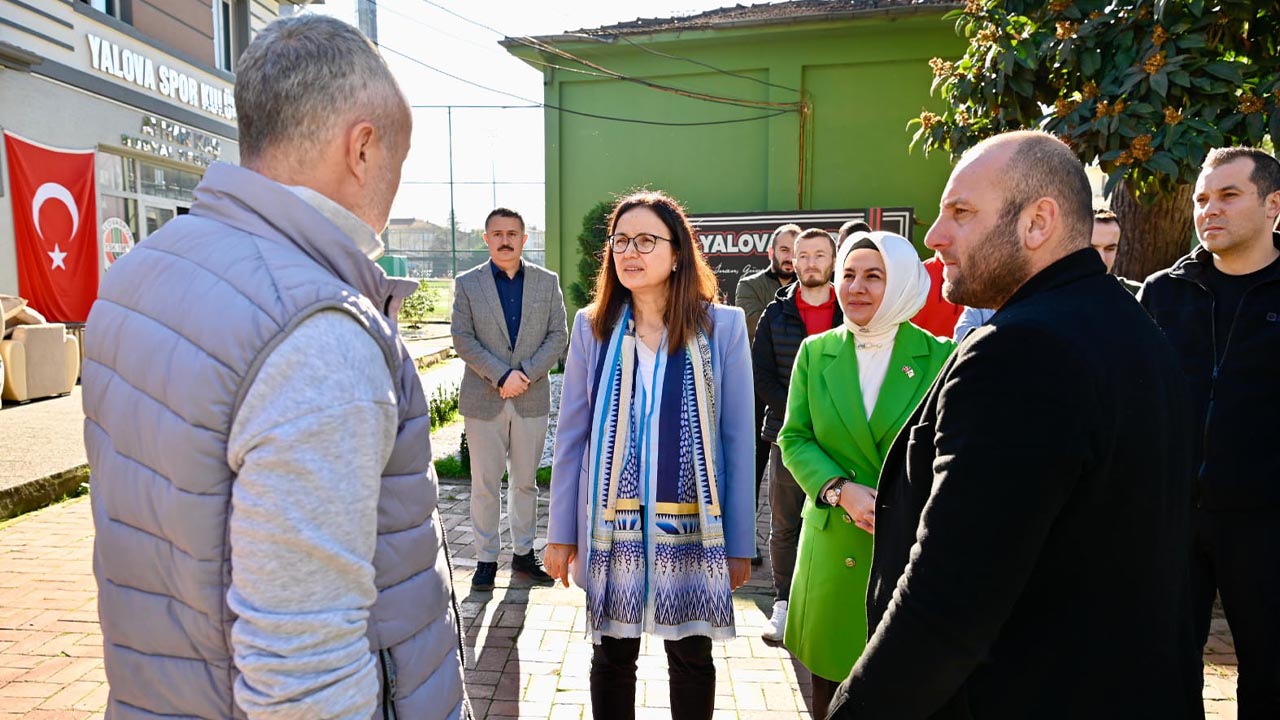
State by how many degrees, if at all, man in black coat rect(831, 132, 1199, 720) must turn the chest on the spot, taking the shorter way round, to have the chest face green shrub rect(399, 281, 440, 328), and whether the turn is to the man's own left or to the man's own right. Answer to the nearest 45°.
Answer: approximately 45° to the man's own right

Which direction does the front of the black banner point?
toward the camera

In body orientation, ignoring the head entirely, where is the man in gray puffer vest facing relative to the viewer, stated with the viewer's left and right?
facing away from the viewer and to the right of the viewer

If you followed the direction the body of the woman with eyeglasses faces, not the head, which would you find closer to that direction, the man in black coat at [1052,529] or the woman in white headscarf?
the man in black coat

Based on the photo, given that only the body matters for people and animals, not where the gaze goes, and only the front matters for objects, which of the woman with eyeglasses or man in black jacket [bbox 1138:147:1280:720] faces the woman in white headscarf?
the man in black jacket

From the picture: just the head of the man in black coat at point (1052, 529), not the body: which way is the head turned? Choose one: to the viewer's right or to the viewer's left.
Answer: to the viewer's left

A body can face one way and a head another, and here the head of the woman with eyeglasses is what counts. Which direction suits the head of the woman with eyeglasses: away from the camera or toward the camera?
toward the camera

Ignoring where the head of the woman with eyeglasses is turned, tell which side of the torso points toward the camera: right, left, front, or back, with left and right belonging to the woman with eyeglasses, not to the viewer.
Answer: front

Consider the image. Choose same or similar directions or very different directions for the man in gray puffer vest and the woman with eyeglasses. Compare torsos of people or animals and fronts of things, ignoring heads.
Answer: very different directions

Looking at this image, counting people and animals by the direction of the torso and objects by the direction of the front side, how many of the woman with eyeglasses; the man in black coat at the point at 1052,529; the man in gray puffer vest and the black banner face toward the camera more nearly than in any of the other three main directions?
2

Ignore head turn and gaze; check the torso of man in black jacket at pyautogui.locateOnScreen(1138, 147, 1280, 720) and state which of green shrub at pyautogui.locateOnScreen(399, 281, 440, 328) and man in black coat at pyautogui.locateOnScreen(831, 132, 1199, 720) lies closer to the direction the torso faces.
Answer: the man in black coat

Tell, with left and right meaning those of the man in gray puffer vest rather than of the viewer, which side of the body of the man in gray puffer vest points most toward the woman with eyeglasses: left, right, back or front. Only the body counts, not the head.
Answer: front

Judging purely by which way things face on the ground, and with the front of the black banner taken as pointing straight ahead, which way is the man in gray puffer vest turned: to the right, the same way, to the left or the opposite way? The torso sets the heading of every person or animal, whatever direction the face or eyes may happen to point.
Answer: the opposite way

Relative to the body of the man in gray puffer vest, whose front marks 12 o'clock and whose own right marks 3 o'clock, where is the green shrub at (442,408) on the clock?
The green shrub is roughly at 11 o'clock from the man in gray puffer vest.

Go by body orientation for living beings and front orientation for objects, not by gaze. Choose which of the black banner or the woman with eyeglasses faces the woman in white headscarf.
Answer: the black banner

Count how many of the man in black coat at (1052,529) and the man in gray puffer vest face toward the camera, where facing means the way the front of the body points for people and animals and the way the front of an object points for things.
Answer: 0

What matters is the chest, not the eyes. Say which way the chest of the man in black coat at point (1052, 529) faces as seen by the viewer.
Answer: to the viewer's left

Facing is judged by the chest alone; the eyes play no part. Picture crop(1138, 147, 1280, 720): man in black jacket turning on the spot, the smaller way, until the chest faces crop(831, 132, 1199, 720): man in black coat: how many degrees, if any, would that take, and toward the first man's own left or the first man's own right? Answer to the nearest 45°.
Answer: approximately 45° to the first man's own left

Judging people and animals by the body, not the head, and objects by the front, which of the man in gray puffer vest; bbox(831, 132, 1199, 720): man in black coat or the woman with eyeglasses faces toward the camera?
the woman with eyeglasses

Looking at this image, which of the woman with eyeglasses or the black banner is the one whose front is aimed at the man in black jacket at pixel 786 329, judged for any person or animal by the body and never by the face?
the black banner

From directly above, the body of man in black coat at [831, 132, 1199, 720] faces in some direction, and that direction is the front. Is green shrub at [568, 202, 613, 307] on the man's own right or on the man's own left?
on the man's own right
